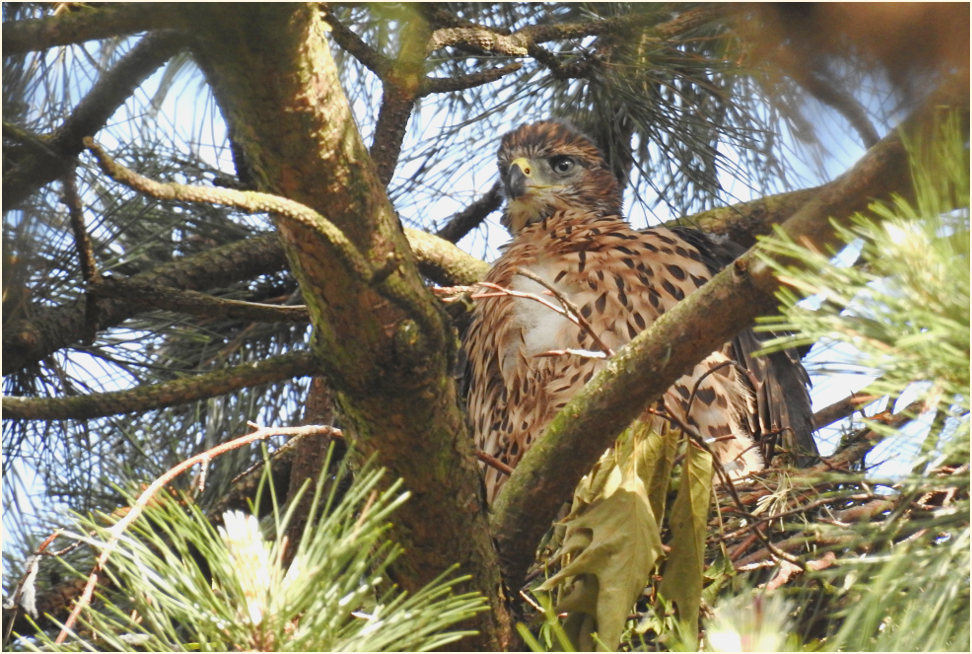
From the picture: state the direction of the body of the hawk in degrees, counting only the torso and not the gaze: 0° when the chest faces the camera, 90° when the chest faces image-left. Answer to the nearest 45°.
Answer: approximately 45°
